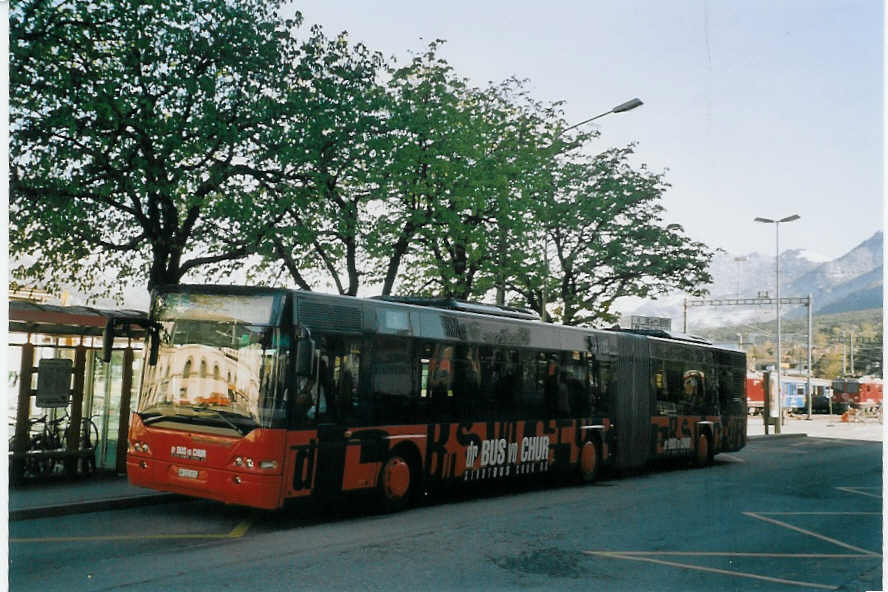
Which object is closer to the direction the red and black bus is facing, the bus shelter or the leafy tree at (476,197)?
the bus shelter

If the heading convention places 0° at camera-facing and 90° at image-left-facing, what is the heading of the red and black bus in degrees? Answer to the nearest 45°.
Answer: approximately 45°

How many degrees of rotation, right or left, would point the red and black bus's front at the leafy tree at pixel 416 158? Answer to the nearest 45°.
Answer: approximately 135° to its right

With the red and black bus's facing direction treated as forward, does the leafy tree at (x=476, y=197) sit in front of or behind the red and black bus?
behind

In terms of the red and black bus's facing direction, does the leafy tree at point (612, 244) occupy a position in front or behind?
behind

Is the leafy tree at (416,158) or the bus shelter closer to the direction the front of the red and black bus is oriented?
the bus shelter
